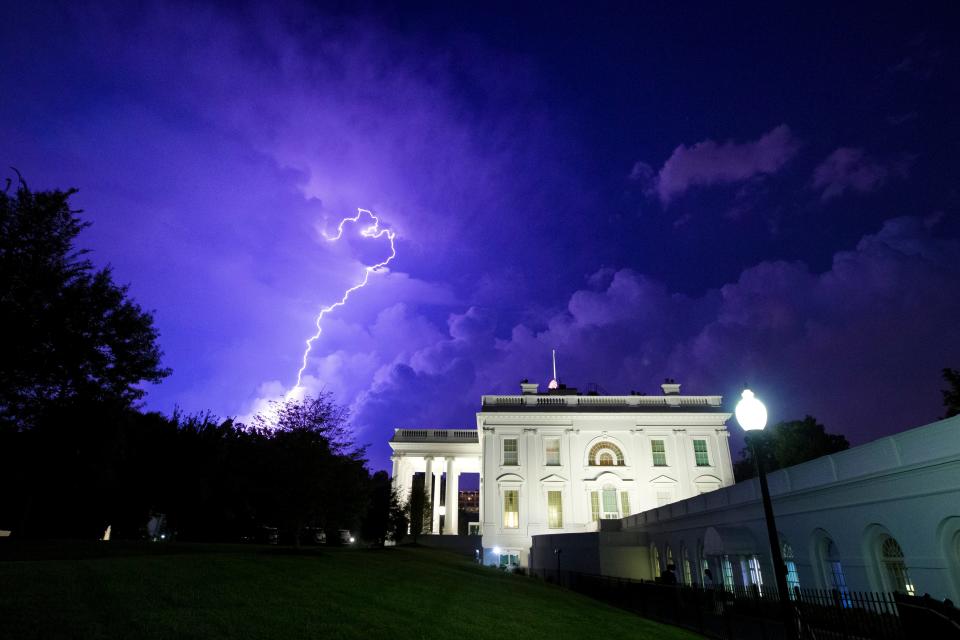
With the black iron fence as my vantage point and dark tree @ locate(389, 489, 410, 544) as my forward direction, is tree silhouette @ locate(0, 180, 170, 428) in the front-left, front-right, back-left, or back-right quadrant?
front-left

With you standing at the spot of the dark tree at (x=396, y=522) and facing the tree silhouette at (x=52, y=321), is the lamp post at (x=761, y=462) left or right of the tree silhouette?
left

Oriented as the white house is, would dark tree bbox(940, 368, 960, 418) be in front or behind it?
behind

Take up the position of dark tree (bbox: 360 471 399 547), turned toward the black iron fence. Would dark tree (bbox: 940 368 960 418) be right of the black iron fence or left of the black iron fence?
left

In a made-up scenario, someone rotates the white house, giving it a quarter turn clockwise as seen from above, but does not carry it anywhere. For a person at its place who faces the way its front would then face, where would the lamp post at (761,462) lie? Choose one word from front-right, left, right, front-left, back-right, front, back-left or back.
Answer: back
